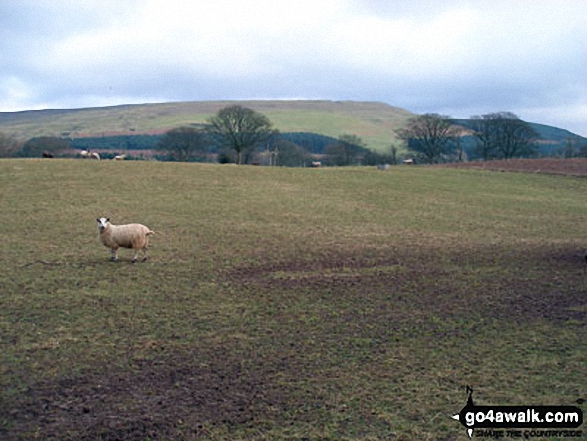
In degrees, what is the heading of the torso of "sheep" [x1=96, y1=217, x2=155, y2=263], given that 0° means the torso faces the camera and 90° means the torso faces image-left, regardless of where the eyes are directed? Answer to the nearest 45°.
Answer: approximately 90°
